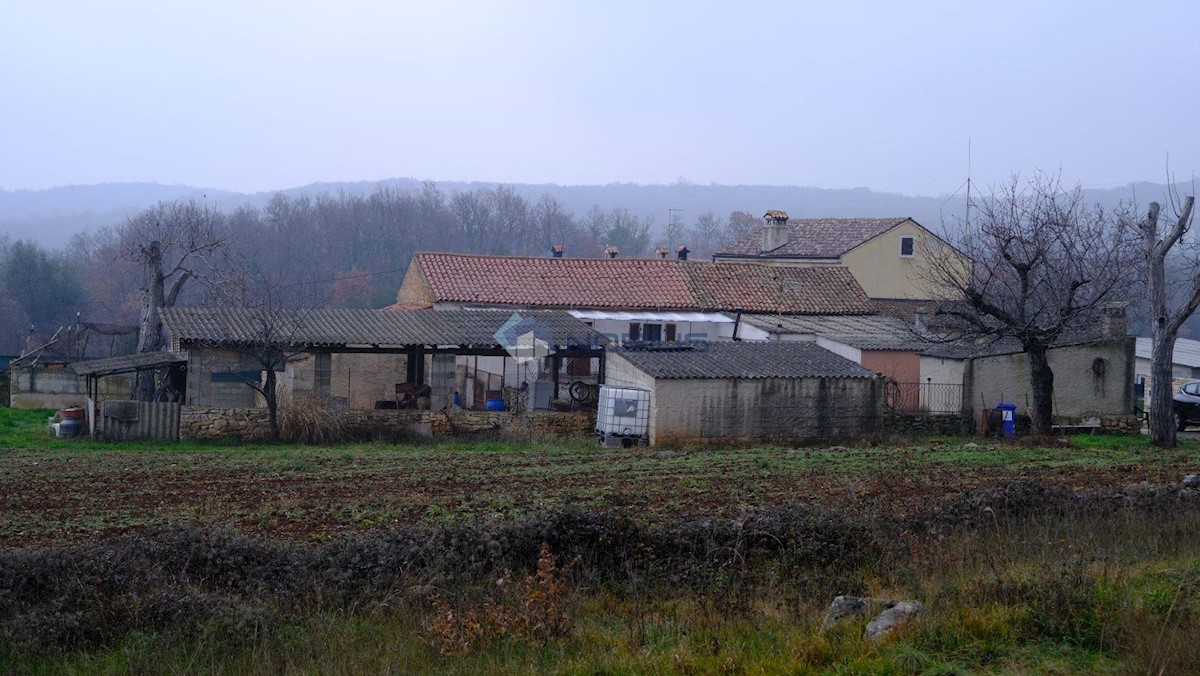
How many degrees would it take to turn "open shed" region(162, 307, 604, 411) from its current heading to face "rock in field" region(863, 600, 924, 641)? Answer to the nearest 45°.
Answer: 0° — it already faces it

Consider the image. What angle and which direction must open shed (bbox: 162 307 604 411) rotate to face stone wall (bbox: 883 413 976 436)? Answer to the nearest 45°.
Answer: approximately 90° to its left

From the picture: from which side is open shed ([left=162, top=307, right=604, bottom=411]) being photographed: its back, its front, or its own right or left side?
front

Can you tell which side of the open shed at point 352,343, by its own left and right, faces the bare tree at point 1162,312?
left

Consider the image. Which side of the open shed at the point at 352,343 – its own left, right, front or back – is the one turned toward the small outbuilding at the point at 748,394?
left

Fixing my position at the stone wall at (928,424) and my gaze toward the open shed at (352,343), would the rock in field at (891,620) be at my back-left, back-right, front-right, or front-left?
front-left

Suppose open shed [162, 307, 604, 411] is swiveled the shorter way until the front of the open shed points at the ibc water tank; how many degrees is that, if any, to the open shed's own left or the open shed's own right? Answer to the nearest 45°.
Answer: approximately 45° to the open shed's own left

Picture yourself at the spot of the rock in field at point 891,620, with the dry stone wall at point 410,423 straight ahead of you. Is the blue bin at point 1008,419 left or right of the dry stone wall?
right

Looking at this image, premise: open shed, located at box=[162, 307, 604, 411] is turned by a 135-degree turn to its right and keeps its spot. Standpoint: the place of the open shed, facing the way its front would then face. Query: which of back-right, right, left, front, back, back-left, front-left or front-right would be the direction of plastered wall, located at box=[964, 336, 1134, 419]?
back-right

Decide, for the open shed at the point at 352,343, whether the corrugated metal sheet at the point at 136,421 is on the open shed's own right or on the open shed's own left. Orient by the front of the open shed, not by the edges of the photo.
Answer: on the open shed's own right
